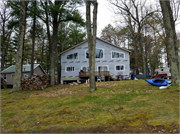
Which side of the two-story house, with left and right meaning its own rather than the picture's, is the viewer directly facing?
front

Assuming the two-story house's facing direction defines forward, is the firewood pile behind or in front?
in front
